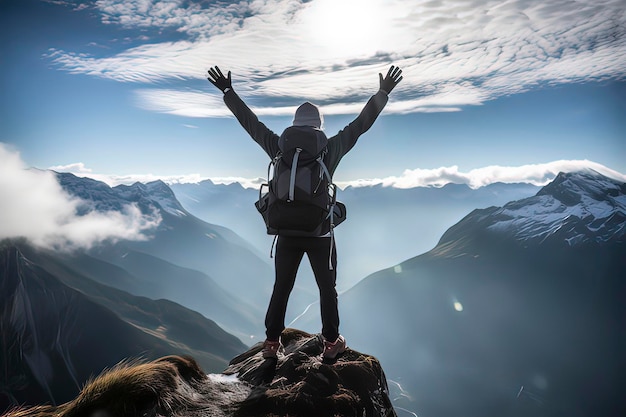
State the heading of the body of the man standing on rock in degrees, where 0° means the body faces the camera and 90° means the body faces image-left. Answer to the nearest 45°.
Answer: approximately 180°

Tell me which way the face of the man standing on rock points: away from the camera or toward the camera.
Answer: away from the camera
